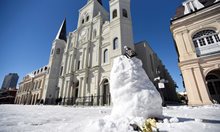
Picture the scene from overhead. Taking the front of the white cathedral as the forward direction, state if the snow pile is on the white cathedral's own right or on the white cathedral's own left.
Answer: on the white cathedral's own left

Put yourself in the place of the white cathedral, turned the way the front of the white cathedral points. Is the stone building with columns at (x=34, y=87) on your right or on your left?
on your right

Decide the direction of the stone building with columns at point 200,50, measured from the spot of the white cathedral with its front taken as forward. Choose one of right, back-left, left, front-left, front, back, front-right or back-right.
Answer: left

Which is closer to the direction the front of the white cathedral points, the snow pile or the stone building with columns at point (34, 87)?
the snow pile

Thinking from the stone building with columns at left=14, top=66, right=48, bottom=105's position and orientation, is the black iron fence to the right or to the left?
on its left

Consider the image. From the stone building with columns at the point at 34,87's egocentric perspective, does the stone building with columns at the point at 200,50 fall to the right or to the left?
on its left

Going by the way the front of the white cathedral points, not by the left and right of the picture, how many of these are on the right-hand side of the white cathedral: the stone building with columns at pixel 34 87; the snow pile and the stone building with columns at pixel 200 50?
1

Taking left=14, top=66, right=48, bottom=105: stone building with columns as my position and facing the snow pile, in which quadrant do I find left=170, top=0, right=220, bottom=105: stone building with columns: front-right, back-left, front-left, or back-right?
front-left

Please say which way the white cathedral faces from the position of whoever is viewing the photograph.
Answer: facing the viewer and to the left of the viewer
